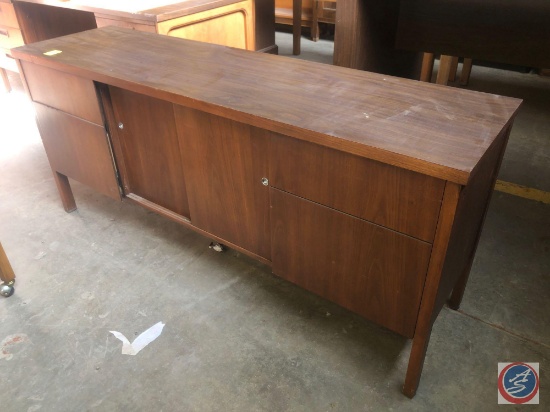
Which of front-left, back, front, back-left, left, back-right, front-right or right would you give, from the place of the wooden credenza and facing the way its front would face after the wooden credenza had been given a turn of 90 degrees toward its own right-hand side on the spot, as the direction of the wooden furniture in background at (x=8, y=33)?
front

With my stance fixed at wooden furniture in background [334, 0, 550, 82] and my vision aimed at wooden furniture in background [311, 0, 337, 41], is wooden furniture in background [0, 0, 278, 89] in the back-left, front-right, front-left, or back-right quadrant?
front-left

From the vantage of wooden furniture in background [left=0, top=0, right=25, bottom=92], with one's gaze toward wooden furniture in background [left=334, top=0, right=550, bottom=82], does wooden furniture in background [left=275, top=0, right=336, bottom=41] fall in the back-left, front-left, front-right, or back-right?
front-left

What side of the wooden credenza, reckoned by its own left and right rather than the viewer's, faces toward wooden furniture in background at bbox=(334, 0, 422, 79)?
back

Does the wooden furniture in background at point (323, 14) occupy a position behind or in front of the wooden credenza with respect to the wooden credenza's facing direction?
behind

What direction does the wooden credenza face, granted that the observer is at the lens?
facing the viewer and to the left of the viewer

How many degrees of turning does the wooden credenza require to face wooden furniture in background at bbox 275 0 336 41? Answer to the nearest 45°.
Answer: approximately 135° to its right
